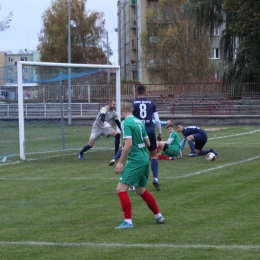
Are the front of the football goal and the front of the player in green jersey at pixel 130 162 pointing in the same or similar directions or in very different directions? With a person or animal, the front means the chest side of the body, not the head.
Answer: very different directions

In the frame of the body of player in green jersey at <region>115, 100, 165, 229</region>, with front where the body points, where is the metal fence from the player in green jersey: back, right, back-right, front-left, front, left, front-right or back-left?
front-right

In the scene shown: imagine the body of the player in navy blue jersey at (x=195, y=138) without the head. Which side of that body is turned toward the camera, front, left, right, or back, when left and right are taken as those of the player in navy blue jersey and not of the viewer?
left

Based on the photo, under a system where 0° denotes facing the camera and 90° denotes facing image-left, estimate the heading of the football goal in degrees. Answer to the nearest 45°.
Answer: approximately 315°

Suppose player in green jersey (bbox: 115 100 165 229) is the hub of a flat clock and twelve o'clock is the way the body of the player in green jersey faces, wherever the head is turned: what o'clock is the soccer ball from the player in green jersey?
The soccer ball is roughly at 2 o'clock from the player in green jersey.

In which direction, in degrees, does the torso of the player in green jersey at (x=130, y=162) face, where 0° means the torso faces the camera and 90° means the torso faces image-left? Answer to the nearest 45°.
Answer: approximately 135°

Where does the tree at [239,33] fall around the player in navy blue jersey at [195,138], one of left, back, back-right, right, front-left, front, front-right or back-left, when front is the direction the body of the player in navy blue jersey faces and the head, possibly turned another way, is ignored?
right

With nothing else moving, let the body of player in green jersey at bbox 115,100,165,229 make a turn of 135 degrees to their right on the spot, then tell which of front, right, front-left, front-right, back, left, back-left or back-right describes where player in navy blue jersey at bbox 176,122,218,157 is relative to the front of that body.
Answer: left
